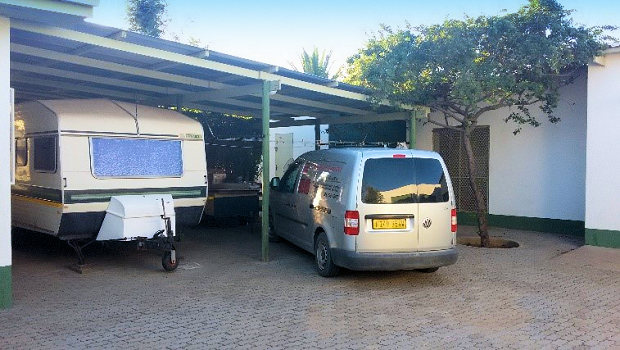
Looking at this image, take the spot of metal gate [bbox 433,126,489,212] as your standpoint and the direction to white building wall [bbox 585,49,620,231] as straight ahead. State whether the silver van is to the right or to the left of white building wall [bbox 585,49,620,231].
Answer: right

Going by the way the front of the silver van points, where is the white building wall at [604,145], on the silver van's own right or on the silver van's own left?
on the silver van's own right

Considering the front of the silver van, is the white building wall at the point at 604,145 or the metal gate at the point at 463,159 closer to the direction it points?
the metal gate

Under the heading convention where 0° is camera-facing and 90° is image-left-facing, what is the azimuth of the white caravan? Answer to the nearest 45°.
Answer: approximately 315°

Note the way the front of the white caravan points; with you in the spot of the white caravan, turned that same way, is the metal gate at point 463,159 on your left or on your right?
on your left

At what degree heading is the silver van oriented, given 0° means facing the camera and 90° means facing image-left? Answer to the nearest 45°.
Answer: approximately 135°
